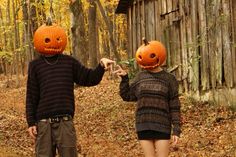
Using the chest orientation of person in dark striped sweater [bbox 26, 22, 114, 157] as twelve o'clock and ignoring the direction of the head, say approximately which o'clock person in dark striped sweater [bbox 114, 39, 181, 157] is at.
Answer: person in dark striped sweater [bbox 114, 39, 181, 157] is roughly at 9 o'clock from person in dark striped sweater [bbox 26, 22, 114, 157].

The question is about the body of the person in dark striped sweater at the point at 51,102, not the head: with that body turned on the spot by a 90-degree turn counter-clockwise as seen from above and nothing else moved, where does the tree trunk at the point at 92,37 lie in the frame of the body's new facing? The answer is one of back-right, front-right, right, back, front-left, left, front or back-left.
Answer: left

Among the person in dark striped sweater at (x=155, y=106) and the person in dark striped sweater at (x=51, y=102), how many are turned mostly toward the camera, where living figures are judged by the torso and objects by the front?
2

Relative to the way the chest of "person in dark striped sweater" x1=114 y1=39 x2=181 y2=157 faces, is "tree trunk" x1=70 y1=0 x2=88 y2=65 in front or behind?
behind

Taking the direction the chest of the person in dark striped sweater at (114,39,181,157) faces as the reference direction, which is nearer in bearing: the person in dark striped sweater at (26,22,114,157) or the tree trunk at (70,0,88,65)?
the person in dark striped sweater

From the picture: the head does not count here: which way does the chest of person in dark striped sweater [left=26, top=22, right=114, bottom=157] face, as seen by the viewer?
toward the camera

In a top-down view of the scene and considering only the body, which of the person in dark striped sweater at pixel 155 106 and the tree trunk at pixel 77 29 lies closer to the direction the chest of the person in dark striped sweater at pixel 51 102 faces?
the person in dark striped sweater

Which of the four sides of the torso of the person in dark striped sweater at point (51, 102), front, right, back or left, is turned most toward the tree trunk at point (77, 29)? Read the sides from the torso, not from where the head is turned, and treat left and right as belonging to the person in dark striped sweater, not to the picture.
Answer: back

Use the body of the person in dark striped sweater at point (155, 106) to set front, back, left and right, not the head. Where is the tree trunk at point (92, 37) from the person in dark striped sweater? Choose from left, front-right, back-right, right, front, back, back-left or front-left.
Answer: back

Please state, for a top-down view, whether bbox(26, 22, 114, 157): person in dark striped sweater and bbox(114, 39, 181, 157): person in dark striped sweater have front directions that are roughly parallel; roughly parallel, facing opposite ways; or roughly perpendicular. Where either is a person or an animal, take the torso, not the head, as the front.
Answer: roughly parallel

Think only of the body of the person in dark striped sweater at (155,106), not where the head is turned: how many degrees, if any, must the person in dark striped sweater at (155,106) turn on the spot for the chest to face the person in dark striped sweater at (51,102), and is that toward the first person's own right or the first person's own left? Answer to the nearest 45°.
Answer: approximately 90° to the first person's own right

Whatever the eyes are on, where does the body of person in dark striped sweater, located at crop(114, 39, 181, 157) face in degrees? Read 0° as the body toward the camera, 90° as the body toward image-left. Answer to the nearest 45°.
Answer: approximately 0°
